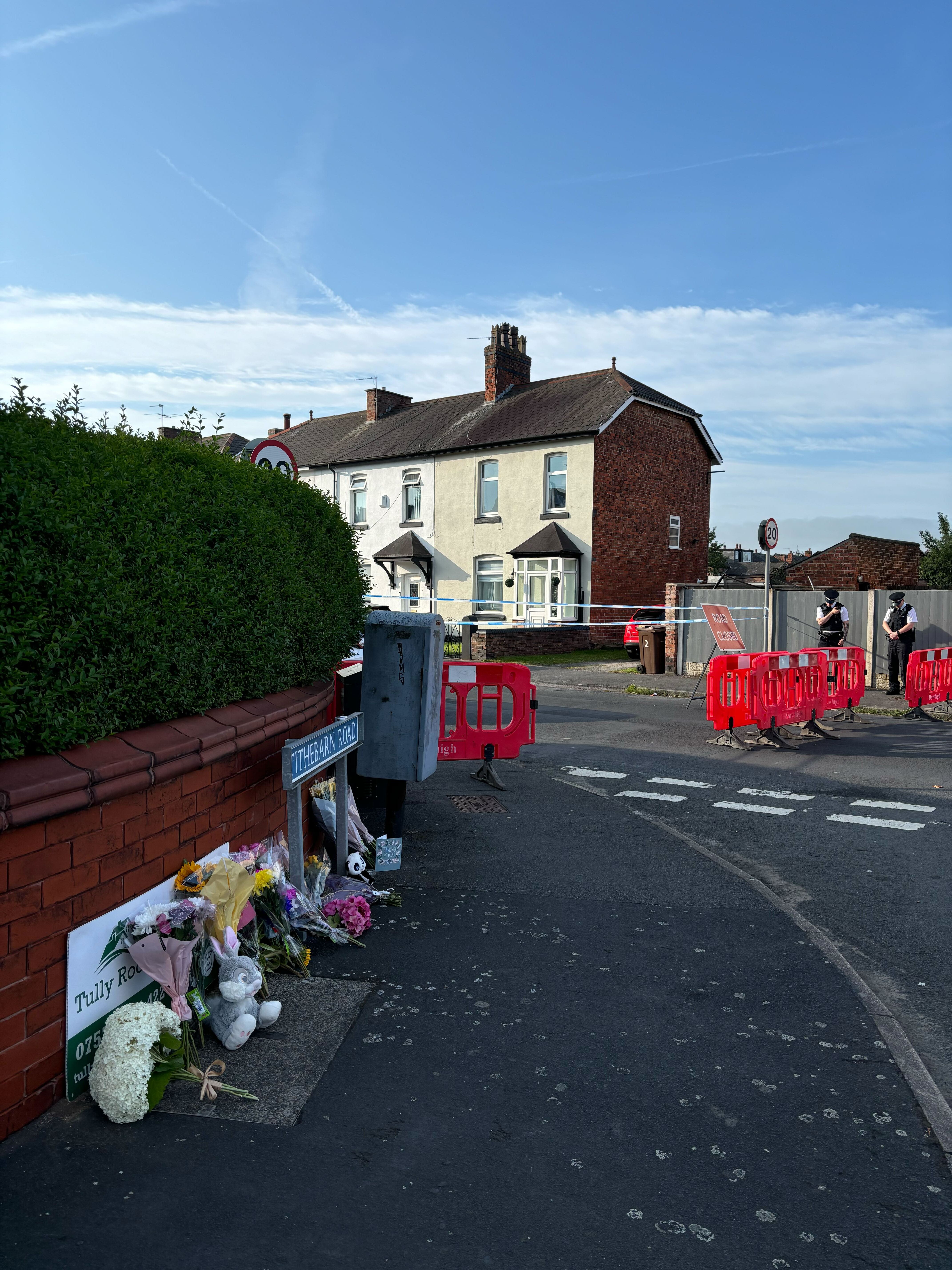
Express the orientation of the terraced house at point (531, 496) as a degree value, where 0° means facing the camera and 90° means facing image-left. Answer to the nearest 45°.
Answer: approximately 45°

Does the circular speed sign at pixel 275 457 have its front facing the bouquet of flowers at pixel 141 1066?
yes

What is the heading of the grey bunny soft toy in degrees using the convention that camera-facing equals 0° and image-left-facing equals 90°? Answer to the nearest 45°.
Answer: approximately 315°

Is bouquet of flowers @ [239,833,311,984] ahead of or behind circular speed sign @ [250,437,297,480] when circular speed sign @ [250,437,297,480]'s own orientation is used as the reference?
ahead

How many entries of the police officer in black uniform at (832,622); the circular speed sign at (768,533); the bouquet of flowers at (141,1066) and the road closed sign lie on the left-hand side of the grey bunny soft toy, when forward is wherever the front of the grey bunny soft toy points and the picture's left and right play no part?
3

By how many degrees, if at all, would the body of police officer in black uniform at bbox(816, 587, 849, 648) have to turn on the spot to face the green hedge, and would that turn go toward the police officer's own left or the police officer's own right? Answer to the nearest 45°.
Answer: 0° — they already face it

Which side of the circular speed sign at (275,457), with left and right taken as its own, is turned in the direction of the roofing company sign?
front

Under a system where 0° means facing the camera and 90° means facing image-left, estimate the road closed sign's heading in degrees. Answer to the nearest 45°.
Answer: approximately 315°

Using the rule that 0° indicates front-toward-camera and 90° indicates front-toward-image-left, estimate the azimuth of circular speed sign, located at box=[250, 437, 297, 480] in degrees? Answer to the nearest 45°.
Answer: approximately 0°

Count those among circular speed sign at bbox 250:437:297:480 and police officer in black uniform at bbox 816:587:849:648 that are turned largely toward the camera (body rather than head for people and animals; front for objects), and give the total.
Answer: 2

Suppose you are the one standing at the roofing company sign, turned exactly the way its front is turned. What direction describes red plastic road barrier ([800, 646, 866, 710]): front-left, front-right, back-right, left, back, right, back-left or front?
left
